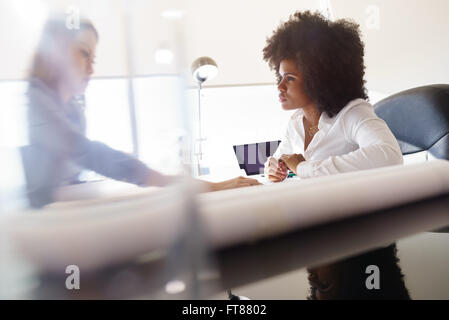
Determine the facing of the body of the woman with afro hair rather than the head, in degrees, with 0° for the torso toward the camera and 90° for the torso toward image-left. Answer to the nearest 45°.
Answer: approximately 45°

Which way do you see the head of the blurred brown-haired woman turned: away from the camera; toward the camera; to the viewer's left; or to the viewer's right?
to the viewer's right

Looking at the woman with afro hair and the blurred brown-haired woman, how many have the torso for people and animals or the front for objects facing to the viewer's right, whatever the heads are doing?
1

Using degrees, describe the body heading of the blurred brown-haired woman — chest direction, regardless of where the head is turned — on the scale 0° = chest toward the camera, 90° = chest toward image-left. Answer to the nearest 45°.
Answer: approximately 270°

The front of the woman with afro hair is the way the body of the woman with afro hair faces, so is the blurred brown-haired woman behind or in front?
in front

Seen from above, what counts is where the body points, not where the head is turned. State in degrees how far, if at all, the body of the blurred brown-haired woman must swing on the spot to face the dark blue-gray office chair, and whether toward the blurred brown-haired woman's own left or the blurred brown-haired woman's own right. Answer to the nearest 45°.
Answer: approximately 45° to the blurred brown-haired woman's own left
